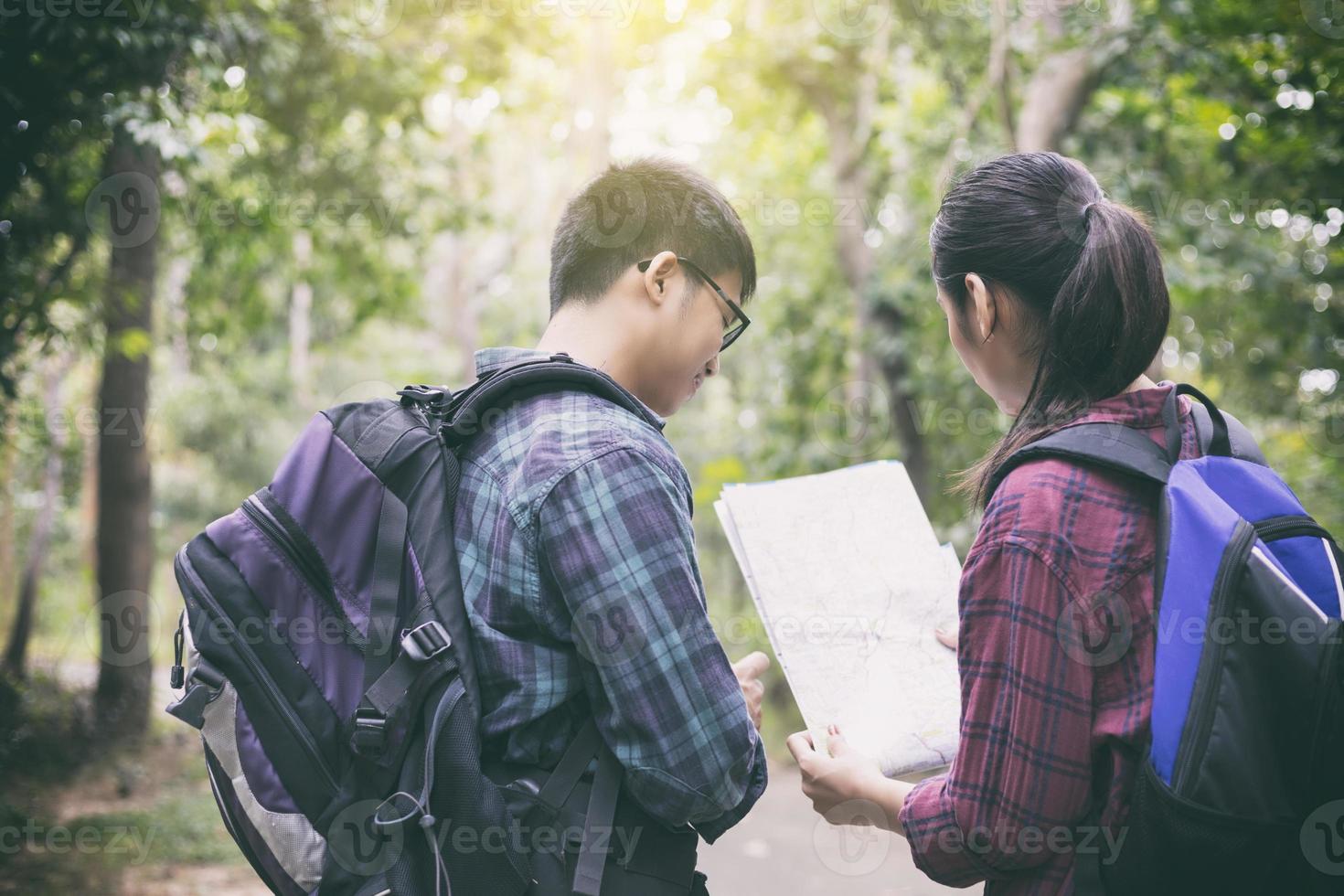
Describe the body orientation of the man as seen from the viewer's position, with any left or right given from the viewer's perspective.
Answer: facing away from the viewer and to the right of the viewer

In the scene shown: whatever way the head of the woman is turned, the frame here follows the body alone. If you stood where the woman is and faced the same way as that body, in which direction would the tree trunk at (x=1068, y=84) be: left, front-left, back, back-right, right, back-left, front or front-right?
front-right

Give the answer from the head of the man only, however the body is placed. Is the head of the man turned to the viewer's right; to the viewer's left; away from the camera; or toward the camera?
to the viewer's right

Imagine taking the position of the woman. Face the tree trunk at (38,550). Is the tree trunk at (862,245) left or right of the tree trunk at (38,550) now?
right

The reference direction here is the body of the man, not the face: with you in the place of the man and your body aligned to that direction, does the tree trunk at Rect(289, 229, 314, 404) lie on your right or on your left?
on your left

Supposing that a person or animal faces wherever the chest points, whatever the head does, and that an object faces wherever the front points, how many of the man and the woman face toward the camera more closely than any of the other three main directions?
0

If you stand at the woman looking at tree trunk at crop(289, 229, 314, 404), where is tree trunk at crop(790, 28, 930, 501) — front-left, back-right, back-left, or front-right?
front-right

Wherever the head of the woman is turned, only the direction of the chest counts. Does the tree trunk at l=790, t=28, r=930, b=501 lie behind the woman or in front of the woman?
in front

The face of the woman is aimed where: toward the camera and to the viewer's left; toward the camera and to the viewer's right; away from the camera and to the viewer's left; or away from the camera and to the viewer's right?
away from the camera and to the viewer's left

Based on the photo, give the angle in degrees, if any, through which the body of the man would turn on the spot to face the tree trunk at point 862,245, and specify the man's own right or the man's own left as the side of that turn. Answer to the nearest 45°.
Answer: approximately 45° to the man's own left

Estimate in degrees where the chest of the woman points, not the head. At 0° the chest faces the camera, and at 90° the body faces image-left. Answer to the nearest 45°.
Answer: approximately 135°

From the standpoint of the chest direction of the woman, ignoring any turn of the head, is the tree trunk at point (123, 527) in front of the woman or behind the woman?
in front

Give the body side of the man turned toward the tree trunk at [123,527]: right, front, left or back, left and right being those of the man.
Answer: left

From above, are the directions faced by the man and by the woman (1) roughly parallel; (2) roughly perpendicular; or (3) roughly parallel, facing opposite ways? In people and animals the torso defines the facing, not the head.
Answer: roughly perpendicular
